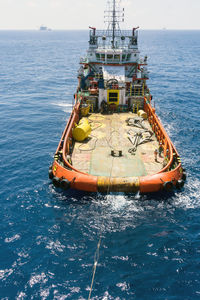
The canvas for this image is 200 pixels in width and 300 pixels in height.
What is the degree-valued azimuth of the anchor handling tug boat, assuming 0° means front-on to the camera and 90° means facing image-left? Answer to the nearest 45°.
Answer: approximately 180°
